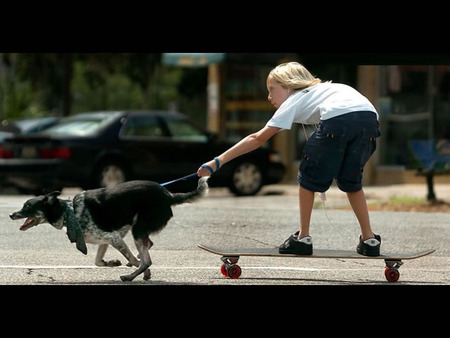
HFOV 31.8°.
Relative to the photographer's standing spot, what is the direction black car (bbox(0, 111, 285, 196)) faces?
facing away from the viewer and to the right of the viewer

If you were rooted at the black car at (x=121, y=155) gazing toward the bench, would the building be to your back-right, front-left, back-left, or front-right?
front-left

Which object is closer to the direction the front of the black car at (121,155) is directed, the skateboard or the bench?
the bench

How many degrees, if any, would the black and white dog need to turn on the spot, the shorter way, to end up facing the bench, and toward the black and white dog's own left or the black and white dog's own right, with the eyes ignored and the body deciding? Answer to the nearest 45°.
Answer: approximately 135° to the black and white dog's own right

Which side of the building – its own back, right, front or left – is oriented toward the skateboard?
front

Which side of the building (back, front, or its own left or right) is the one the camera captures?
front

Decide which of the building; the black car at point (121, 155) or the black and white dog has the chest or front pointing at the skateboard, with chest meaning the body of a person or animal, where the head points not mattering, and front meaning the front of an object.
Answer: the building

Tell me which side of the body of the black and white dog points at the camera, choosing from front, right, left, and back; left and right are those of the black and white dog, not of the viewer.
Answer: left

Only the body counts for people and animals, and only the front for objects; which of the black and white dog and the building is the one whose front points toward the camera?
the building

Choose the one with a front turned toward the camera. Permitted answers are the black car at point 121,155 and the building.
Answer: the building

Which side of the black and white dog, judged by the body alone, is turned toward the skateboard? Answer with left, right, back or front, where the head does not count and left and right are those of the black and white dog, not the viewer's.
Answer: back
